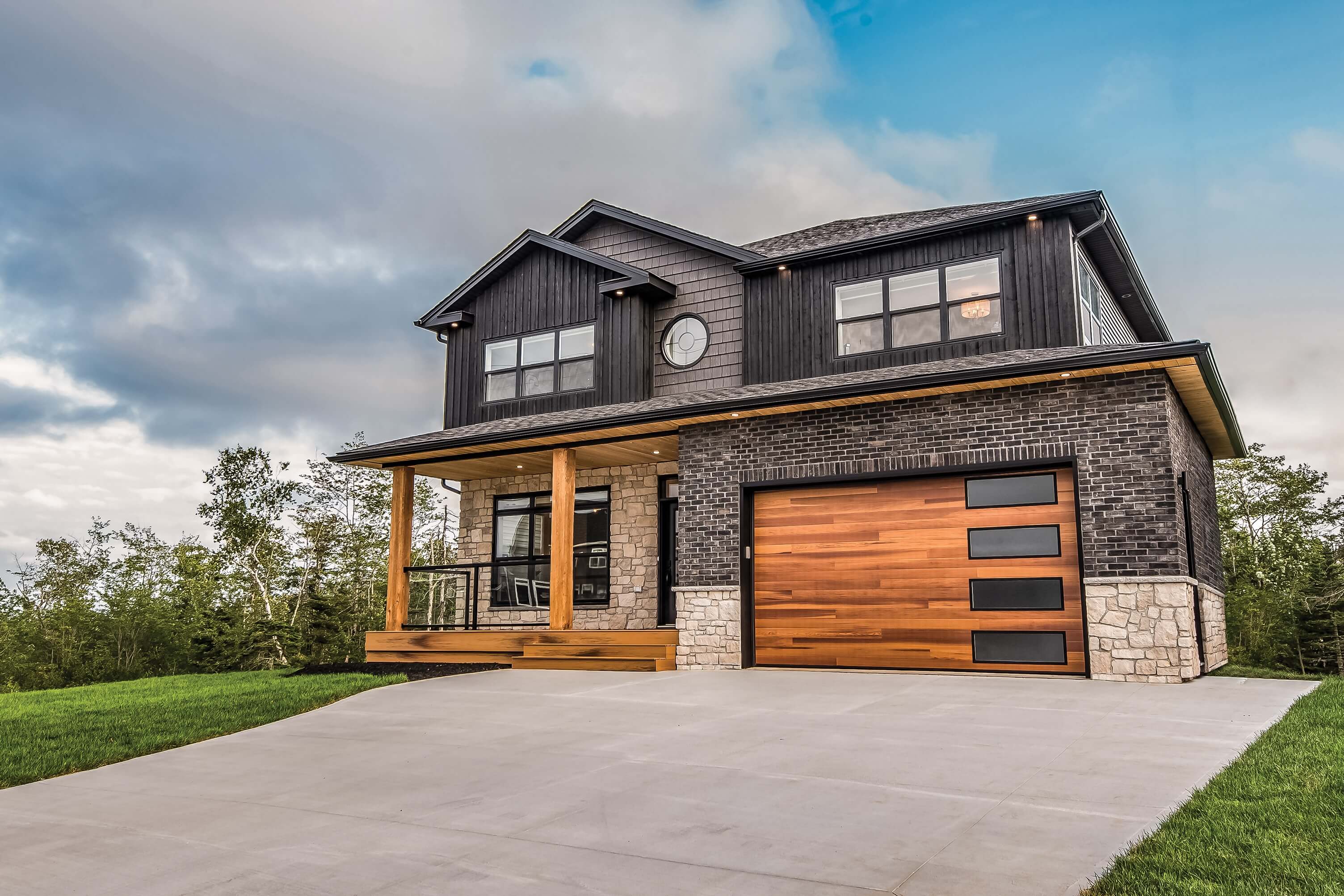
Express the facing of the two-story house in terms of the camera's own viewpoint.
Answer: facing the viewer and to the left of the viewer

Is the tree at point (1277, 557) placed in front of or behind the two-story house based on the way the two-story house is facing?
behind

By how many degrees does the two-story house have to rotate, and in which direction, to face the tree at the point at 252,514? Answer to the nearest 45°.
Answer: approximately 90° to its right
